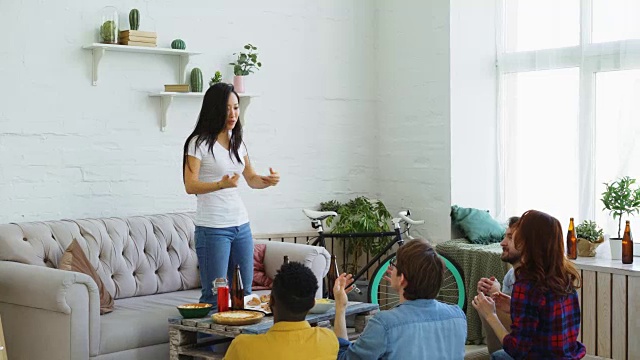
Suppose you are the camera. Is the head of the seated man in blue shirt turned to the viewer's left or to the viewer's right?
to the viewer's left

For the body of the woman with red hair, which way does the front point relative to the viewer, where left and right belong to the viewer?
facing away from the viewer and to the left of the viewer

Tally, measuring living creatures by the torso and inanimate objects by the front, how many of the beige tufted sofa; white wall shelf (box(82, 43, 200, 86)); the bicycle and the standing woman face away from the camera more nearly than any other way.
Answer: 0

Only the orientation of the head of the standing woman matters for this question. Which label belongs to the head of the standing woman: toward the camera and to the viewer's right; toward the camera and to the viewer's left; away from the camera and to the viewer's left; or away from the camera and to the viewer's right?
toward the camera and to the viewer's right

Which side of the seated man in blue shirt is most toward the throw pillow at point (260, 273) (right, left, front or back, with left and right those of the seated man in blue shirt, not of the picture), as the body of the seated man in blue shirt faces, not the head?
front

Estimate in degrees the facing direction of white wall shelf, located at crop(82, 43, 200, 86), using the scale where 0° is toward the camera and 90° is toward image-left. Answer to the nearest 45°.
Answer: approximately 315°

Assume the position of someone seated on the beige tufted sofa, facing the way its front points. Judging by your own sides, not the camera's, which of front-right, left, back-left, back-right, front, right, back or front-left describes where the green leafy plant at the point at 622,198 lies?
front-left

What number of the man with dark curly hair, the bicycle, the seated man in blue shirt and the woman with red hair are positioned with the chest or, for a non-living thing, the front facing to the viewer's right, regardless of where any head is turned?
1

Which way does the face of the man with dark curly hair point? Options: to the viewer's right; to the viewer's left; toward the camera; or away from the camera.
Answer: away from the camera

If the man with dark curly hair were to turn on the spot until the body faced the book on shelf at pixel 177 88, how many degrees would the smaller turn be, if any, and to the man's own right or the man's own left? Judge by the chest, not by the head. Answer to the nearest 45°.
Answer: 0° — they already face it

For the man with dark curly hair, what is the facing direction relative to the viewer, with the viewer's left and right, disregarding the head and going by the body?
facing away from the viewer

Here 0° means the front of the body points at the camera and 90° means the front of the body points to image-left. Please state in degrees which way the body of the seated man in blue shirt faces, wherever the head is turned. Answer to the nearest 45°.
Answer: approximately 135°

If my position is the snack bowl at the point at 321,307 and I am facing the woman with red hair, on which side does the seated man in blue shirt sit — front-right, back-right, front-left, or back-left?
front-right

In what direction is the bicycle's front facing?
to the viewer's right
